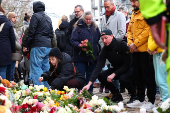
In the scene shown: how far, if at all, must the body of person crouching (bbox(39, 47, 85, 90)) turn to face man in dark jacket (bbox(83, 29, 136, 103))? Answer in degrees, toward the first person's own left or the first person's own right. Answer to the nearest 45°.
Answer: approximately 135° to the first person's own left

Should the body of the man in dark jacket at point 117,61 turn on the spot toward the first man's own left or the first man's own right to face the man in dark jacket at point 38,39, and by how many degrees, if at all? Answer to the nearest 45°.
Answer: approximately 90° to the first man's own right

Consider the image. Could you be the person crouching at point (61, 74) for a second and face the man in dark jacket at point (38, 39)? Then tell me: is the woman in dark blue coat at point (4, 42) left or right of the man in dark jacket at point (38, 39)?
left

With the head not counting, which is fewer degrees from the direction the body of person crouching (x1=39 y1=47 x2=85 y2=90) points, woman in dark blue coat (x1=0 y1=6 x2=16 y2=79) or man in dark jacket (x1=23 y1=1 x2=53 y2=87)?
the woman in dark blue coat

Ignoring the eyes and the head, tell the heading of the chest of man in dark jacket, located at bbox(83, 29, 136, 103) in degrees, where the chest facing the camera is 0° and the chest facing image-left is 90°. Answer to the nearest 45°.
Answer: approximately 45°

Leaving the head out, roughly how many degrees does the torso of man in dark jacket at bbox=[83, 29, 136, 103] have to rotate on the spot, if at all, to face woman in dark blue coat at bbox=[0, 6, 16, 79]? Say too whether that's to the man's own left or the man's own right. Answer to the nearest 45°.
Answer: approximately 45° to the man's own right

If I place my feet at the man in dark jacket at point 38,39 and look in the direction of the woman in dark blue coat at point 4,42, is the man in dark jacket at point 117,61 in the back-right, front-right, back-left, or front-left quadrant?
back-left

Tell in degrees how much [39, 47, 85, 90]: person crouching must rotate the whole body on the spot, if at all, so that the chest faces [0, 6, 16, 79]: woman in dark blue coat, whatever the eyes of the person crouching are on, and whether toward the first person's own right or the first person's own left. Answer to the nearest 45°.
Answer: approximately 90° to the first person's own right

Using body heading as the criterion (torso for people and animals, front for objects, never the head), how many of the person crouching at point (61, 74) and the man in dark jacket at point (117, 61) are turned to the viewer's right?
0

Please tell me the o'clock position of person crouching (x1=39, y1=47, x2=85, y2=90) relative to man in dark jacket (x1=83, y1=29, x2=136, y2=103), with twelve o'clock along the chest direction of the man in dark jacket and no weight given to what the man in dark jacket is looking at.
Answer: The person crouching is roughly at 1 o'clock from the man in dark jacket.

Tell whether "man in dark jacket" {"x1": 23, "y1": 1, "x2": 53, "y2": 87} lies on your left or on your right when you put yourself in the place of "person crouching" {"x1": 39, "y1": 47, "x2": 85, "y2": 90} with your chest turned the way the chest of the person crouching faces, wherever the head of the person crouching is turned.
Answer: on your right

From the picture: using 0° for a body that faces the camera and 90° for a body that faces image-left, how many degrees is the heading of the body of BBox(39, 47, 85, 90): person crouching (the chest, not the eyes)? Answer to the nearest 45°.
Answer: approximately 45°
